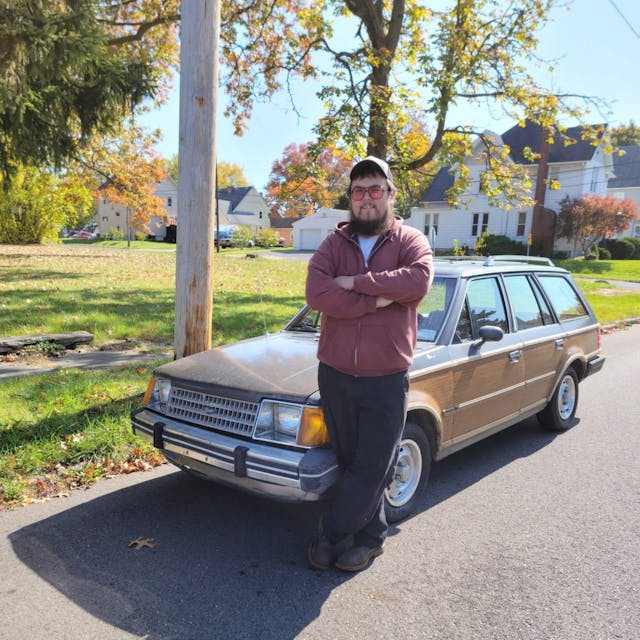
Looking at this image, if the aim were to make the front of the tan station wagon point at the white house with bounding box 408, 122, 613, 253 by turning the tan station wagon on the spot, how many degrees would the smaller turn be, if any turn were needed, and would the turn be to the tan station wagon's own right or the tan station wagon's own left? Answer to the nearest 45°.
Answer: approximately 135° to the tan station wagon's own right

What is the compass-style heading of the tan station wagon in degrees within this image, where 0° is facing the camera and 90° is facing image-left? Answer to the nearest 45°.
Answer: approximately 45°

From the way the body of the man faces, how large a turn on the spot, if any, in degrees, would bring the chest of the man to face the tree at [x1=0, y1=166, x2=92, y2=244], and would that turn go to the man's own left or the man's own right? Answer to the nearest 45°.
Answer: approximately 135° to the man's own right

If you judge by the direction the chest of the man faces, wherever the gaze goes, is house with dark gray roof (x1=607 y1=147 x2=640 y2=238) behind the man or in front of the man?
behind

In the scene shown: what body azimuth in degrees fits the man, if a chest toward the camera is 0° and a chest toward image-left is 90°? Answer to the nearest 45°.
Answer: approximately 0°

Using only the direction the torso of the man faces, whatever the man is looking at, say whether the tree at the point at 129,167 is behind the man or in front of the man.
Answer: behind

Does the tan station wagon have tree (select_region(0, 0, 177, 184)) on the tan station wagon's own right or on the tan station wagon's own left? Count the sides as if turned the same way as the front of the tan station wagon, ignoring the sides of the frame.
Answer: on the tan station wagon's own right
